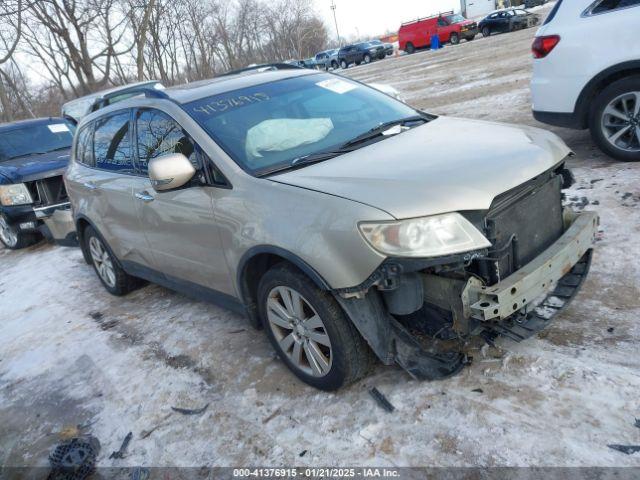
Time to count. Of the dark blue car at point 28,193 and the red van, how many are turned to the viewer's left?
0

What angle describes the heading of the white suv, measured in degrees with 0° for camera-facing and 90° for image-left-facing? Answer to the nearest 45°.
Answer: approximately 270°

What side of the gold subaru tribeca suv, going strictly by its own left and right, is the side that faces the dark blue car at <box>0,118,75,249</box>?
back

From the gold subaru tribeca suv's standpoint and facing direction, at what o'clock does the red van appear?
The red van is roughly at 8 o'clock from the gold subaru tribeca suv.

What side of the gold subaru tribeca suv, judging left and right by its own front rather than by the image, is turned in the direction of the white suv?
left

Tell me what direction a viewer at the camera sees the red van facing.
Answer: facing the viewer and to the right of the viewer

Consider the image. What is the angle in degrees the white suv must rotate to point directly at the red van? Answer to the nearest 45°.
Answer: approximately 90° to its left
